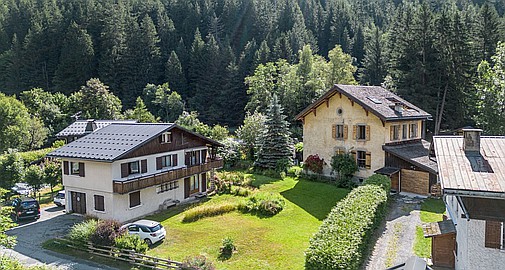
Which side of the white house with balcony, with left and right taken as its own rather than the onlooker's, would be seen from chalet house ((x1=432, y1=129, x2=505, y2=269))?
front

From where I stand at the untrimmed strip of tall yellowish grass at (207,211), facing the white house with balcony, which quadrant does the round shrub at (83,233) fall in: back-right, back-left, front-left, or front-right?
front-left

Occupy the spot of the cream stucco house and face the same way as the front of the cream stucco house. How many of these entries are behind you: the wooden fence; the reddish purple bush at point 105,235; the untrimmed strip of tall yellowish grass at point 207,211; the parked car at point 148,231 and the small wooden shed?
0

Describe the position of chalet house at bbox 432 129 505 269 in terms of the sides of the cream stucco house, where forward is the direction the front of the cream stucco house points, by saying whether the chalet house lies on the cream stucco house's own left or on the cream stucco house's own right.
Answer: on the cream stucco house's own left

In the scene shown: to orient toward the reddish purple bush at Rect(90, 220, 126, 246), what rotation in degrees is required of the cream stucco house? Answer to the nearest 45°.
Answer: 0° — it already faces it

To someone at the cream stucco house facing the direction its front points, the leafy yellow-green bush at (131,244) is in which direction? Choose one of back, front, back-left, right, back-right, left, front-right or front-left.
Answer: front

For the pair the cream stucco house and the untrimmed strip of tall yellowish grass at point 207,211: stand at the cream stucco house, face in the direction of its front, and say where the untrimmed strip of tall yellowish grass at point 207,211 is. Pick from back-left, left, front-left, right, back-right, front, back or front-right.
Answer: front

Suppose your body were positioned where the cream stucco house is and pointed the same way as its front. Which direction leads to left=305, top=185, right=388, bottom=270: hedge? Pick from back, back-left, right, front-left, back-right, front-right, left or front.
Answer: front-left

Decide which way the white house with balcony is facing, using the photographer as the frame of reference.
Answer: facing the viewer and to the right of the viewer

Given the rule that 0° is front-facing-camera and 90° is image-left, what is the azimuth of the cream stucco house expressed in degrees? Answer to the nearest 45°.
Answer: approximately 45°

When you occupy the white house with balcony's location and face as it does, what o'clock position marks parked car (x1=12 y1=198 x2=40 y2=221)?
The parked car is roughly at 5 o'clock from the white house with balcony.

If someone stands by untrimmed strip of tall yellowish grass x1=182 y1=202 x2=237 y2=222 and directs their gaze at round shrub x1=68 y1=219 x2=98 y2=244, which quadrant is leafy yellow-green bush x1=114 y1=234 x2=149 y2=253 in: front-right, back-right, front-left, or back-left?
front-left

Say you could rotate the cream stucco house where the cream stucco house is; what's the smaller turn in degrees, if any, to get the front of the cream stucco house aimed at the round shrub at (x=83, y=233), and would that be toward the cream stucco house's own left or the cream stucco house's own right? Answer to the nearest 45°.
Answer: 0° — it already faces it

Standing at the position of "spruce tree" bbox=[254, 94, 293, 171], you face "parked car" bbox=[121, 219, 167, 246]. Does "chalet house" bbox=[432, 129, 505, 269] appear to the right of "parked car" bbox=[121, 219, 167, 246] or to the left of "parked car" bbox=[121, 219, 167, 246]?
left

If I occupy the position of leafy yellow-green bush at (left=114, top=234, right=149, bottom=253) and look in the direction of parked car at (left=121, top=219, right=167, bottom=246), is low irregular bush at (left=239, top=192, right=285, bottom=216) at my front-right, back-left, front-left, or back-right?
front-right

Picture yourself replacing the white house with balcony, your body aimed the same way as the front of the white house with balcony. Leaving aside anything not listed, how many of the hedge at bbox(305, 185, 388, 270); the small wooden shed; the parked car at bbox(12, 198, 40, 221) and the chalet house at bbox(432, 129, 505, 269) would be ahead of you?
3

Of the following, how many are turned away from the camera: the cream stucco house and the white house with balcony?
0

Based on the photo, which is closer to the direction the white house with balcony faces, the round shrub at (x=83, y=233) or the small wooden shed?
the small wooden shed
